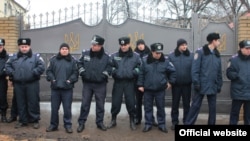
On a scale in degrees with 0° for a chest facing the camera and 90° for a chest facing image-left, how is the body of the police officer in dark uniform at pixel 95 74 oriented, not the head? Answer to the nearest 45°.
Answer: approximately 0°

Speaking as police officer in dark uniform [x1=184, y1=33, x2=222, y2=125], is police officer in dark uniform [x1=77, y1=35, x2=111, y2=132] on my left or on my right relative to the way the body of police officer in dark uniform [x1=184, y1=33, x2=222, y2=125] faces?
on my right

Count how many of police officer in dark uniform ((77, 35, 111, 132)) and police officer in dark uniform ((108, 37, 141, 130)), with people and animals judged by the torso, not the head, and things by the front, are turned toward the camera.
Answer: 2

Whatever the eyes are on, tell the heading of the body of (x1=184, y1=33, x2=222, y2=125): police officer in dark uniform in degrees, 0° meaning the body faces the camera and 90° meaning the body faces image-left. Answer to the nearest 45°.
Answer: approximately 315°

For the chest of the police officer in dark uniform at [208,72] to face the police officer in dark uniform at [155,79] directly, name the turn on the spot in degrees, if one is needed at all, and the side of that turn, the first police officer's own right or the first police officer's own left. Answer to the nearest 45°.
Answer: approximately 135° to the first police officer's own right

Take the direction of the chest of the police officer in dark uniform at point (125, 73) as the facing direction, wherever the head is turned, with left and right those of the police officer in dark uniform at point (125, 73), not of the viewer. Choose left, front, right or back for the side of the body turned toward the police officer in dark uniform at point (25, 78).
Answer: right

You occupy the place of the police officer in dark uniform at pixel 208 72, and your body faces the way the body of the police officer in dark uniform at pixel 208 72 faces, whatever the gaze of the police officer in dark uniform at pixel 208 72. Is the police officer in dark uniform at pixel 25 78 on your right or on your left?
on your right

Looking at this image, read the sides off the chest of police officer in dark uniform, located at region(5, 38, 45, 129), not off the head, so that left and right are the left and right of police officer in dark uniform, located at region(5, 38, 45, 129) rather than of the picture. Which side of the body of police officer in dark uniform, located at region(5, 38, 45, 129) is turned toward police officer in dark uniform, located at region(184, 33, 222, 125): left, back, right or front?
left

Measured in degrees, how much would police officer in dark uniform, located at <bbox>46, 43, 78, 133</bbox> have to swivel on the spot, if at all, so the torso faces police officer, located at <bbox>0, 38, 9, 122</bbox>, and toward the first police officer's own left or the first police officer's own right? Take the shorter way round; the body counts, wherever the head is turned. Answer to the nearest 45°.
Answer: approximately 135° to the first police officer's own right

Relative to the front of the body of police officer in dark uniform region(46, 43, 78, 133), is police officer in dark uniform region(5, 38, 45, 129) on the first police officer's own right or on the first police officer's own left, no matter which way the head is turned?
on the first police officer's own right
